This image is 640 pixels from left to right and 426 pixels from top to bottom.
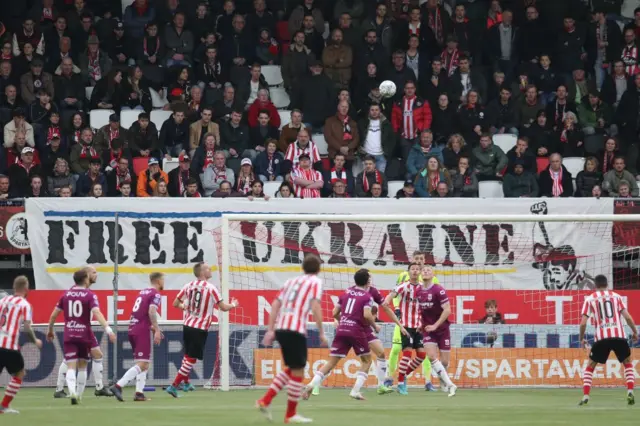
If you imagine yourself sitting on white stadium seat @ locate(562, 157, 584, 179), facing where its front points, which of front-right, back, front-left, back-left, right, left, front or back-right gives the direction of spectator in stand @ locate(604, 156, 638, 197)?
front-left

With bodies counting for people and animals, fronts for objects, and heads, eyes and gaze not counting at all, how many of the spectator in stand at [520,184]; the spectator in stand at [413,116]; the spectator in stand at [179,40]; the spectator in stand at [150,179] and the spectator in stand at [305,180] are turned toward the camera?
5

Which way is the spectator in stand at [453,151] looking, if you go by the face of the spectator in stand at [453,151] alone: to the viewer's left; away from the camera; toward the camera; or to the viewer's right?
toward the camera

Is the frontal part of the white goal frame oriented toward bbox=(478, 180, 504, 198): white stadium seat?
no

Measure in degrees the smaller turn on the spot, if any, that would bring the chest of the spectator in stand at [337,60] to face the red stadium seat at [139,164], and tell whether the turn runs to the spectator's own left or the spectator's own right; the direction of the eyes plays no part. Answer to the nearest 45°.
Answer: approximately 45° to the spectator's own right

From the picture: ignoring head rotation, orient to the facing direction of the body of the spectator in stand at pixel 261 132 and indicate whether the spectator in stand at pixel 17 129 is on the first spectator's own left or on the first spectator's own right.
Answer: on the first spectator's own right

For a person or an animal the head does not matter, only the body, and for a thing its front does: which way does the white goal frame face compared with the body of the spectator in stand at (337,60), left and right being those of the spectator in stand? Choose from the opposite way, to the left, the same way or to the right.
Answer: the same way

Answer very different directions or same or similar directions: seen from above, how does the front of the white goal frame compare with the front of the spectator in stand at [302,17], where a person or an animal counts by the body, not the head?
same or similar directions

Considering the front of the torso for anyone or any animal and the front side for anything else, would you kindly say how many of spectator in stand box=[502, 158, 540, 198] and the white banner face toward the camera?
2

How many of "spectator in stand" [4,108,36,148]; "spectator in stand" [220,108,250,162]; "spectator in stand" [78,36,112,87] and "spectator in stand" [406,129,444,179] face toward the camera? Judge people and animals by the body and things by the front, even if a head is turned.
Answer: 4

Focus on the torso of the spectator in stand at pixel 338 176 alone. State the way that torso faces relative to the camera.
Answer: toward the camera

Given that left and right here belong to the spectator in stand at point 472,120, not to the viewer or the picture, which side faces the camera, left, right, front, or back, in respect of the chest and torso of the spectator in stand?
front

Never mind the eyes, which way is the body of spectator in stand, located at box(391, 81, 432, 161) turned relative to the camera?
toward the camera

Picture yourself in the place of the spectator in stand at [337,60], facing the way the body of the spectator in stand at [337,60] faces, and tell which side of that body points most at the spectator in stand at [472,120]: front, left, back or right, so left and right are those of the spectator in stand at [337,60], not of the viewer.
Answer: left

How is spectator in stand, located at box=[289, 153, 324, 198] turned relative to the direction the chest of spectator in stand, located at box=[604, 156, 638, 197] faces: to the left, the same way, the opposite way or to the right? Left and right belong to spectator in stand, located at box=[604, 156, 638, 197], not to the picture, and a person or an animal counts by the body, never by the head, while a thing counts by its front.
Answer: the same way

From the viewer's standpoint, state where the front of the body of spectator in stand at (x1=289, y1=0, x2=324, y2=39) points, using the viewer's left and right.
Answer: facing the viewer

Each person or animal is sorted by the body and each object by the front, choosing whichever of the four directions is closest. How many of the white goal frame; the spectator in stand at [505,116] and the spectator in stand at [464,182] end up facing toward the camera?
3
